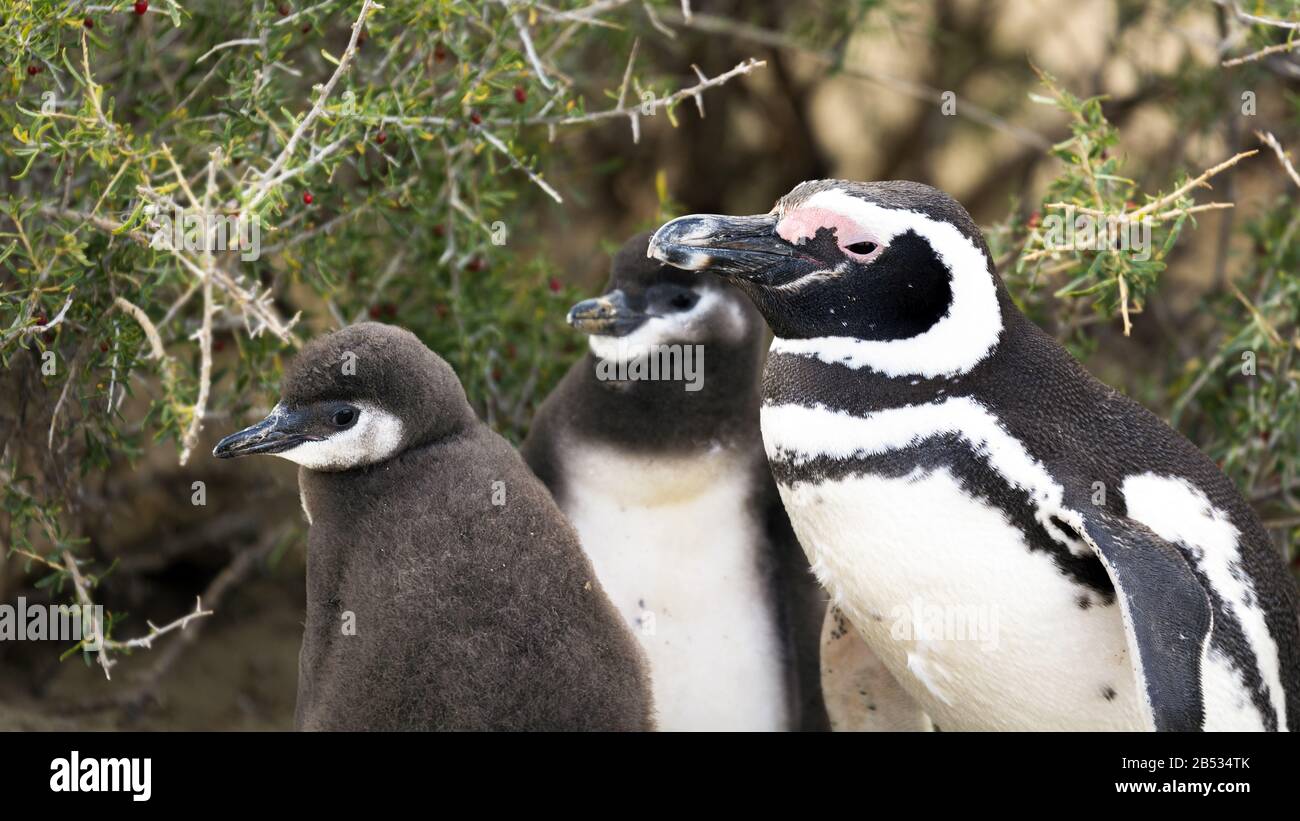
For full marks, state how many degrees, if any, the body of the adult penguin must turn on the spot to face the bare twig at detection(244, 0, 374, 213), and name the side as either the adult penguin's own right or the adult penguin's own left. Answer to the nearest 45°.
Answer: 0° — it already faces it

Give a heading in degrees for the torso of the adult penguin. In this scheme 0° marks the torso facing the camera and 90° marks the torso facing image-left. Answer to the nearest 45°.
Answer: approximately 90°

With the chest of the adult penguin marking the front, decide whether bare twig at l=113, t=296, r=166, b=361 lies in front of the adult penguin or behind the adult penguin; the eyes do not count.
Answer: in front
